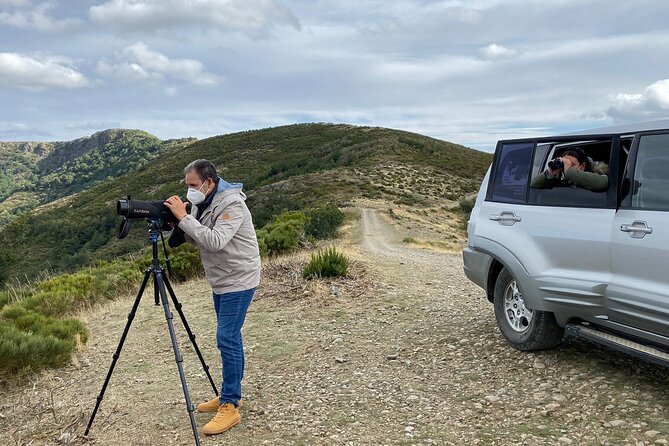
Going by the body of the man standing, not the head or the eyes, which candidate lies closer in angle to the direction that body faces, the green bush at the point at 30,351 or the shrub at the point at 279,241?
the green bush

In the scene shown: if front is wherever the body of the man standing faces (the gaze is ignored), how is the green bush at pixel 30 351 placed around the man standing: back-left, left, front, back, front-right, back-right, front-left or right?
front-right

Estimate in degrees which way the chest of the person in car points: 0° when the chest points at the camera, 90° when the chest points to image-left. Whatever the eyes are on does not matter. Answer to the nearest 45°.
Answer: approximately 45°

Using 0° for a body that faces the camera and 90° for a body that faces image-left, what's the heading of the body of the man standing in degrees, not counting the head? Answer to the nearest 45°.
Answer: approximately 90°

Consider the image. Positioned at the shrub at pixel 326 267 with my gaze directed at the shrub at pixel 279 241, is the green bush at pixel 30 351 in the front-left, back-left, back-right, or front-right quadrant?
back-left

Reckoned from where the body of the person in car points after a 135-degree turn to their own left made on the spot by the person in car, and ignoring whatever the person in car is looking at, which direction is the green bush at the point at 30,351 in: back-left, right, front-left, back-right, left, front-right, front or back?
back

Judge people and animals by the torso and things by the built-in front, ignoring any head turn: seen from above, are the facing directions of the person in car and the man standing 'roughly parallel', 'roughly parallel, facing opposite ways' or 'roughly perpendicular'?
roughly parallel

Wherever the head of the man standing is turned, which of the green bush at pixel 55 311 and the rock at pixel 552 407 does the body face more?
the green bush

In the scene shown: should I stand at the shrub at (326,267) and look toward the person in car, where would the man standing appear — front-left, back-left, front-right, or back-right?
front-right

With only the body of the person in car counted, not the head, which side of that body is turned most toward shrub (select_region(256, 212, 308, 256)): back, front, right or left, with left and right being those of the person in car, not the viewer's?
right

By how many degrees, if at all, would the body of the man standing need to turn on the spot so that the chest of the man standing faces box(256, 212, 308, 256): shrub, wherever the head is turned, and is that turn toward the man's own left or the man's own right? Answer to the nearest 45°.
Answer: approximately 90° to the man's own right

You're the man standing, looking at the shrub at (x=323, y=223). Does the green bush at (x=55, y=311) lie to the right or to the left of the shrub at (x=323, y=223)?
left

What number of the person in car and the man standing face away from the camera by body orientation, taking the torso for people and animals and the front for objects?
0

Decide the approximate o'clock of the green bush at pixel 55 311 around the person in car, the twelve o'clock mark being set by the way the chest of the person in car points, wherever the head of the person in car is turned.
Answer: The green bush is roughly at 2 o'clock from the person in car.

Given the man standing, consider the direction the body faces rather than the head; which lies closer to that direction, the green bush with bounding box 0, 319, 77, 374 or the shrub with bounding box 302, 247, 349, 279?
the green bush

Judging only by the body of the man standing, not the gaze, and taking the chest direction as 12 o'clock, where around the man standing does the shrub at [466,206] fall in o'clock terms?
The shrub is roughly at 4 o'clock from the man standing.
